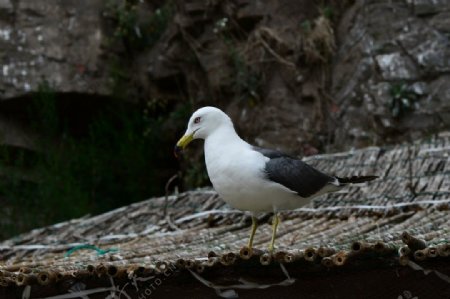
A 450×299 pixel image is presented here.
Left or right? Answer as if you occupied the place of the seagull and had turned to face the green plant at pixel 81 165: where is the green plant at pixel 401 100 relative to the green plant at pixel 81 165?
right

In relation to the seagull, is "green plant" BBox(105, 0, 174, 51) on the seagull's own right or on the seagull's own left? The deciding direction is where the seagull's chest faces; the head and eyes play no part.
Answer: on the seagull's own right

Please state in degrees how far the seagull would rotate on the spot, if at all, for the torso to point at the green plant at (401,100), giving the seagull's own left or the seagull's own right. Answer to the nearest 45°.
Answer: approximately 90° to the seagull's own right

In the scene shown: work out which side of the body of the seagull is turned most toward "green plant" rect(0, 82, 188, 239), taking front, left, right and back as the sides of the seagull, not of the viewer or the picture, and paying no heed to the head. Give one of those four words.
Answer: right

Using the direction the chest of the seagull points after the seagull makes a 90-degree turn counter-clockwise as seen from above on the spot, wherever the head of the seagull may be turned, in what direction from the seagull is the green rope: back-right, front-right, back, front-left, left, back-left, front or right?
back-right

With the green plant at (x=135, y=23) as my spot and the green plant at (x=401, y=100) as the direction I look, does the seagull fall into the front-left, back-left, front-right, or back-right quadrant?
front-right

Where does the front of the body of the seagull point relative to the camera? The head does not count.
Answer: to the viewer's left

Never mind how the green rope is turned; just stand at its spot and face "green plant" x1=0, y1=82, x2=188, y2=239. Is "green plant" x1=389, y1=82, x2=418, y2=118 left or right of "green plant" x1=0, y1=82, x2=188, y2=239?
right
